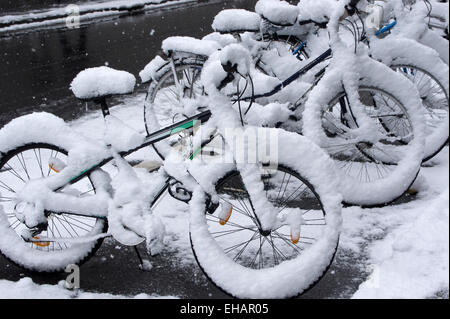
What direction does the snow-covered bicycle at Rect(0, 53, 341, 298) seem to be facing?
to the viewer's right

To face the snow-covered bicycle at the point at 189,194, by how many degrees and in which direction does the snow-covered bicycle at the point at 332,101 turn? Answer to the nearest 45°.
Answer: approximately 135° to its right

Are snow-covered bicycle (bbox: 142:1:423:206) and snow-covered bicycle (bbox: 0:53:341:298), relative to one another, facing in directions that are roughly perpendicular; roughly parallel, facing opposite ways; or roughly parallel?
roughly parallel

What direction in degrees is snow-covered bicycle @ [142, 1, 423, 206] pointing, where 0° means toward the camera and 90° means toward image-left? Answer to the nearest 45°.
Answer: approximately 270°

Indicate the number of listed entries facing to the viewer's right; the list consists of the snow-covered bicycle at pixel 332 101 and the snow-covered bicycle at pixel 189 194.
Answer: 2
